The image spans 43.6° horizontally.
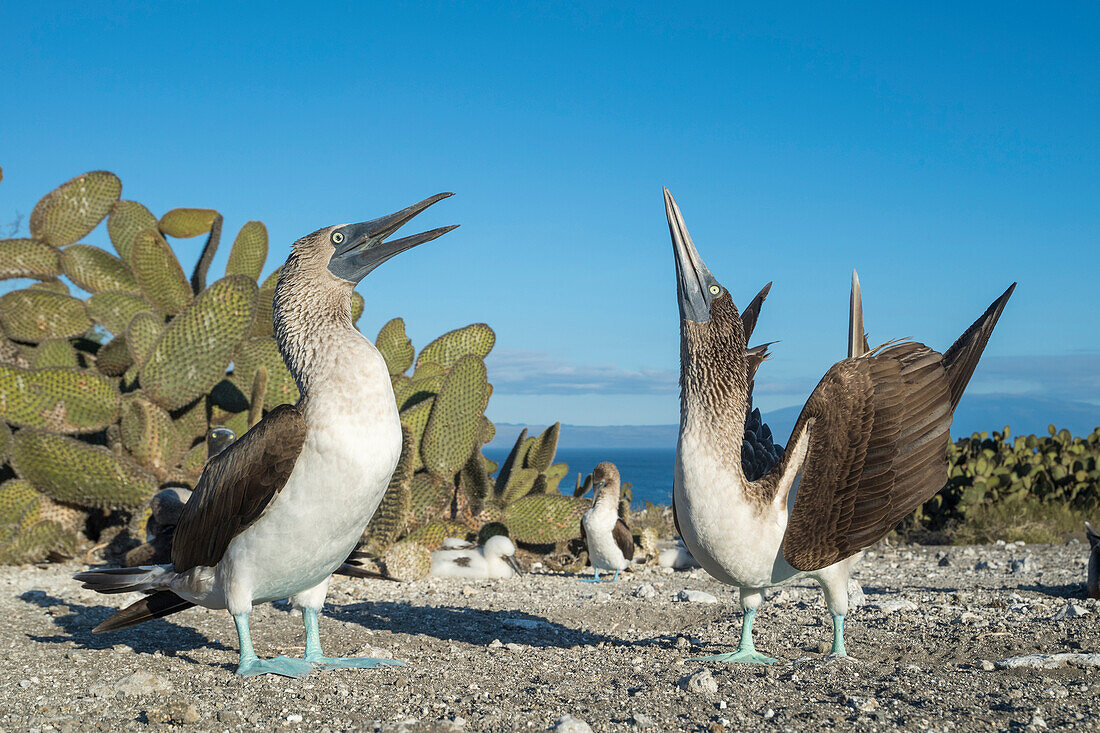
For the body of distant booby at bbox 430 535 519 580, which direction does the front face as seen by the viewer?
to the viewer's right

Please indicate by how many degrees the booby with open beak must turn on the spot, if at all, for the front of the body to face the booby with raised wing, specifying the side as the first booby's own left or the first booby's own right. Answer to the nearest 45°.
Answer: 0° — it already faces it

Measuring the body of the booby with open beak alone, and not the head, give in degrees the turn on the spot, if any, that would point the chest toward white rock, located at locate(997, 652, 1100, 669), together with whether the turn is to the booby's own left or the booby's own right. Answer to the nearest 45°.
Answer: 0° — it already faces it

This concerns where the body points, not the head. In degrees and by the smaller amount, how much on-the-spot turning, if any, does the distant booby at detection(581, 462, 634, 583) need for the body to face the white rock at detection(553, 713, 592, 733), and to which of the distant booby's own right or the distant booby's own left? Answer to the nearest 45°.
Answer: approximately 45° to the distant booby's own left

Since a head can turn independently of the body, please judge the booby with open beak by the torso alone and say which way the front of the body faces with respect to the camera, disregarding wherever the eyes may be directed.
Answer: to the viewer's right

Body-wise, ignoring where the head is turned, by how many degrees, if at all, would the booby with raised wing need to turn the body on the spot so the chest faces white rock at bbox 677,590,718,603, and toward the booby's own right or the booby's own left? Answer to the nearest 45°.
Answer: approximately 90° to the booby's own right

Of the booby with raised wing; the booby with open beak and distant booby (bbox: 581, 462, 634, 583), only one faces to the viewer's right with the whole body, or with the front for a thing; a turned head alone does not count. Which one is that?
the booby with open beak

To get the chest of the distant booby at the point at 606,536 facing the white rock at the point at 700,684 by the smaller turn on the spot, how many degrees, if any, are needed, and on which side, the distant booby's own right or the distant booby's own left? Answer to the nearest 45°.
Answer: approximately 45° to the distant booby's own left

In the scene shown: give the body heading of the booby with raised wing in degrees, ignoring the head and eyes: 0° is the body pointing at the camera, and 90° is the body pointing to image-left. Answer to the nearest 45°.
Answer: approximately 90°
